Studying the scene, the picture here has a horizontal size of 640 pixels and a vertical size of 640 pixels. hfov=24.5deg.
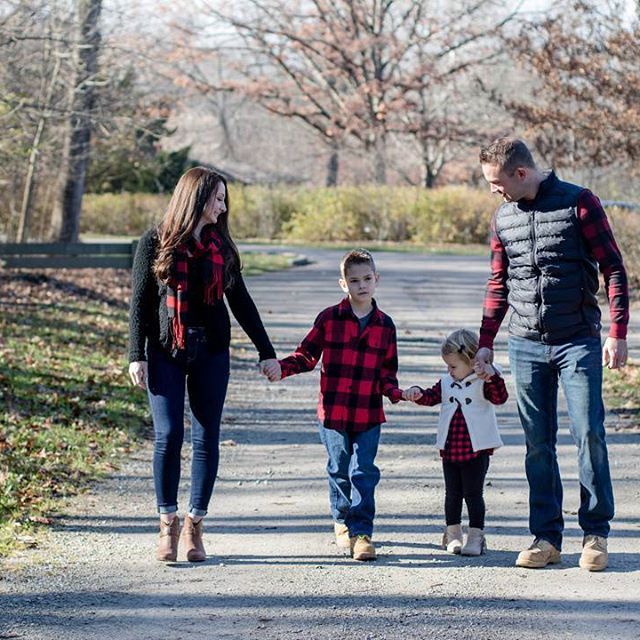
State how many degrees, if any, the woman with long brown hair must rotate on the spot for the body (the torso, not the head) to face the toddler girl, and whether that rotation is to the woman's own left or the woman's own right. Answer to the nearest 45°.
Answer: approximately 90° to the woman's own left

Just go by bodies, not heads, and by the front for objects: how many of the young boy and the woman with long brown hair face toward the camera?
2

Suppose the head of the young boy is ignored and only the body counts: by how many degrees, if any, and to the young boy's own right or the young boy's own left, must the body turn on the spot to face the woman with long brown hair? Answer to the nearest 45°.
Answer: approximately 90° to the young boy's own right

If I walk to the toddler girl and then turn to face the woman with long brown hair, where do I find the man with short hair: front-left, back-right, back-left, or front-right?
back-left

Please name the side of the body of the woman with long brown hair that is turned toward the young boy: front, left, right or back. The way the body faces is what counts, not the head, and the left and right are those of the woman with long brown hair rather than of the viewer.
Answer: left

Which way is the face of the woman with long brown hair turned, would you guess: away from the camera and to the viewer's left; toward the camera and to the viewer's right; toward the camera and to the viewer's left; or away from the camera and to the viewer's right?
toward the camera and to the viewer's right

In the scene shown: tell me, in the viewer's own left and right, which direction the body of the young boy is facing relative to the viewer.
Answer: facing the viewer

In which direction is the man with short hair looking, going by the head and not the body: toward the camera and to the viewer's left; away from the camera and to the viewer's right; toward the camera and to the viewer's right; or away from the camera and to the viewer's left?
toward the camera and to the viewer's left

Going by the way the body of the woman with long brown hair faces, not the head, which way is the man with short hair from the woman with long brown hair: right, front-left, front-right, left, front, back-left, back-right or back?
left

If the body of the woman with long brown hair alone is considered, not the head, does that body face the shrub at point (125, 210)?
no

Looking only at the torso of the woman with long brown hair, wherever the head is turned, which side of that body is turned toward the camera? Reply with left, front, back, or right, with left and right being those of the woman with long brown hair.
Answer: front

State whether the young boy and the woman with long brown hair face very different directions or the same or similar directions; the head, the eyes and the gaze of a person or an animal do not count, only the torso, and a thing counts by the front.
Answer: same or similar directions

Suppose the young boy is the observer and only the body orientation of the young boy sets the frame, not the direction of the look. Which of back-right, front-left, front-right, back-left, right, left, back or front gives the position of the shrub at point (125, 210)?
back
